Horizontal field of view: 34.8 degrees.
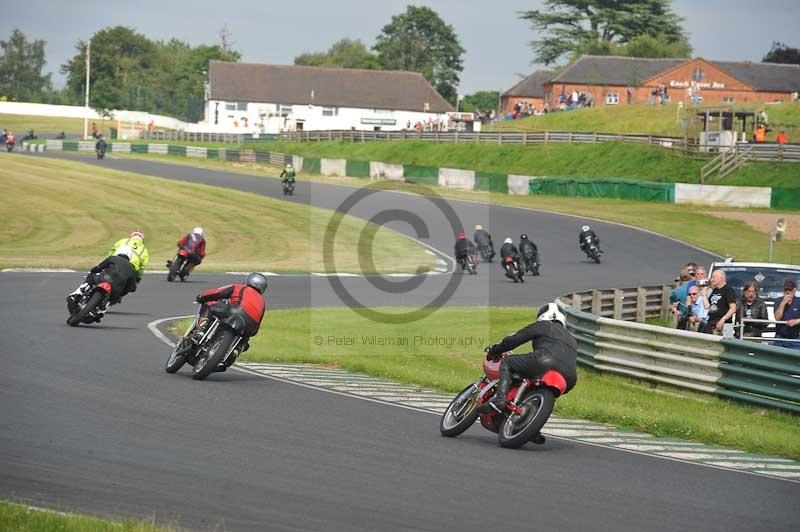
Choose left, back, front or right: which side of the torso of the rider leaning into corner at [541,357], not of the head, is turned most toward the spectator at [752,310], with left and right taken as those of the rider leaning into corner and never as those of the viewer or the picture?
right

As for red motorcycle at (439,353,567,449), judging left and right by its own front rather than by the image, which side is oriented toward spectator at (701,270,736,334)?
right

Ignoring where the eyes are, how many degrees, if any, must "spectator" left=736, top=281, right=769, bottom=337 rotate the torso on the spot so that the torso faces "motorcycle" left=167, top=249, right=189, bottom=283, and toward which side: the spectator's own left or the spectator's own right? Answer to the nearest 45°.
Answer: approximately 90° to the spectator's own right

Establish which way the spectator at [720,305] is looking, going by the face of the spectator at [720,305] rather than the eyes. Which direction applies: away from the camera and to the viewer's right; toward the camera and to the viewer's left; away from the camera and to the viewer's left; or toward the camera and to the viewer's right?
toward the camera and to the viewer's left

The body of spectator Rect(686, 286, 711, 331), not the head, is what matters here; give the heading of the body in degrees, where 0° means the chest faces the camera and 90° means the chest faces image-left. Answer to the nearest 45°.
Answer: approximately 45°

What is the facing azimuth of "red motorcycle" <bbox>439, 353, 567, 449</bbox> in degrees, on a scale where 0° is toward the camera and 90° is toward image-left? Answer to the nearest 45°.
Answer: approximately 135°

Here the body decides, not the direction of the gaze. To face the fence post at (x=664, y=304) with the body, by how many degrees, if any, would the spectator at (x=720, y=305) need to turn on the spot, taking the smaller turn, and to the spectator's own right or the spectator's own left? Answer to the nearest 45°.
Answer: approximately 135° to the spectator's own right

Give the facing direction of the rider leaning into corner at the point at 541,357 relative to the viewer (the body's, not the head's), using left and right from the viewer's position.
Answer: facing away from the viewer and to the left of the viewer

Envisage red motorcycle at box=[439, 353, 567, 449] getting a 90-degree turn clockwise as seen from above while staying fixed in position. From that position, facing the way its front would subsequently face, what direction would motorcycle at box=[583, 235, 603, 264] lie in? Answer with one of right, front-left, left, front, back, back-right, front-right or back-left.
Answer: front-left

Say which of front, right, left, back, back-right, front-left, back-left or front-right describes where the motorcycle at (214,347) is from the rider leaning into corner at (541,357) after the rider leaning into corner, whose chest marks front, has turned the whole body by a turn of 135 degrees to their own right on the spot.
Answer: back-left

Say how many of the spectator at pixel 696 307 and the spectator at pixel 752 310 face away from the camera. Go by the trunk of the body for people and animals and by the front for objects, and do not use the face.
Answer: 0

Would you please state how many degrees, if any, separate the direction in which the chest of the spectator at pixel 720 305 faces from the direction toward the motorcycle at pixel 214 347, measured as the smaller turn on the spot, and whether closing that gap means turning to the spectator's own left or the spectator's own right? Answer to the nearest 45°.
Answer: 0° — they already face it
